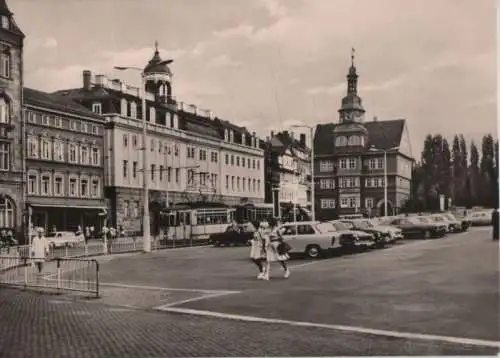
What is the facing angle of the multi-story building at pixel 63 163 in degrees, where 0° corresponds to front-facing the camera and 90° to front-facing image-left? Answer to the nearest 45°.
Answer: approximately 315°

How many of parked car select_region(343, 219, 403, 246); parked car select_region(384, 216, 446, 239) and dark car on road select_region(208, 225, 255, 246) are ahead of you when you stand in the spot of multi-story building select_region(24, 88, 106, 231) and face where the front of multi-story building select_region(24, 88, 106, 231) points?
3

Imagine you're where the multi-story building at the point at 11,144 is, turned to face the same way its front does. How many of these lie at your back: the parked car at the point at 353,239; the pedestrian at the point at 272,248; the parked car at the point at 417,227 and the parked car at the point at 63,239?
0

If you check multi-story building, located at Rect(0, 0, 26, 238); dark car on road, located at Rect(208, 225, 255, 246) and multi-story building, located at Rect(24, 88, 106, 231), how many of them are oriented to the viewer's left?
1

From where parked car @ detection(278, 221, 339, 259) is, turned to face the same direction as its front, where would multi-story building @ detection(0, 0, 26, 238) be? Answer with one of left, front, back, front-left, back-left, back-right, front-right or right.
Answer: front

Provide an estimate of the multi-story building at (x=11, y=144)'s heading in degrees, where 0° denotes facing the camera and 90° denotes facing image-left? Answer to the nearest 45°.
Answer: approximately 315°

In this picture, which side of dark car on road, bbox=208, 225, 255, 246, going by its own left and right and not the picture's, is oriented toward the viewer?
left

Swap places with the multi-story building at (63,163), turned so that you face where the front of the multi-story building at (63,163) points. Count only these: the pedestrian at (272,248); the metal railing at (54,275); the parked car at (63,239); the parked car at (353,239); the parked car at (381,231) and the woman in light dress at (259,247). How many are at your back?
0

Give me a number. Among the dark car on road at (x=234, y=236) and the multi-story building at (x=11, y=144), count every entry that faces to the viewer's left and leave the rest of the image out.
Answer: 1

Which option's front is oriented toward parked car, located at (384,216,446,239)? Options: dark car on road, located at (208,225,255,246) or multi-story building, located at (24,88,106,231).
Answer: the multi-story building

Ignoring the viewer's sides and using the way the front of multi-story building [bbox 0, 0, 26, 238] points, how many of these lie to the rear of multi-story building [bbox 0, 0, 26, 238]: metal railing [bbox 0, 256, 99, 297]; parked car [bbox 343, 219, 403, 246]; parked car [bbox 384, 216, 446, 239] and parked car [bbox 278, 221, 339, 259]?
0
